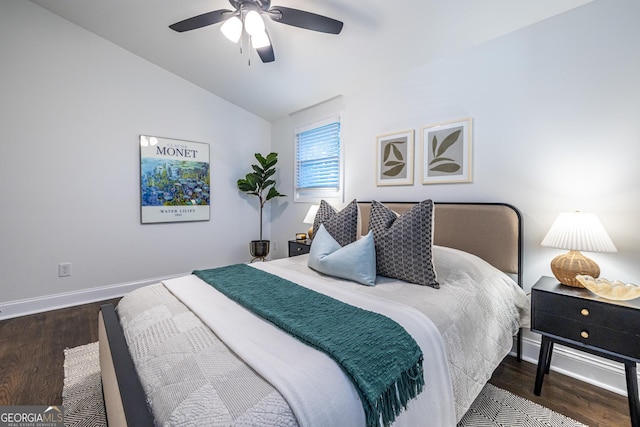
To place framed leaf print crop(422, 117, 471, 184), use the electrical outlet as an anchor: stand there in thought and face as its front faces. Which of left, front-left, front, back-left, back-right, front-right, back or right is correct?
front-left

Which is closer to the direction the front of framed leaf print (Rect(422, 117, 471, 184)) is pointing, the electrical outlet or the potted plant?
the electrical outlet

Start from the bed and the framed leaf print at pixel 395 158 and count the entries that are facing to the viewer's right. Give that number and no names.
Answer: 0

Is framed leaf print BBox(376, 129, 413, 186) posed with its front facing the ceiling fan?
yes

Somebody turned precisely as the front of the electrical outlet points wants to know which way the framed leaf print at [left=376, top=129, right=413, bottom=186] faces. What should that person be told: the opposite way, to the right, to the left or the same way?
to the right

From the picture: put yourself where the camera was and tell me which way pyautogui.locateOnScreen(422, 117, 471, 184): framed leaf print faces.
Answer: facing the viewer and to the left of the viewer

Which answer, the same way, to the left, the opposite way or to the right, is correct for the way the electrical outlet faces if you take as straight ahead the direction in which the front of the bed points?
to the left

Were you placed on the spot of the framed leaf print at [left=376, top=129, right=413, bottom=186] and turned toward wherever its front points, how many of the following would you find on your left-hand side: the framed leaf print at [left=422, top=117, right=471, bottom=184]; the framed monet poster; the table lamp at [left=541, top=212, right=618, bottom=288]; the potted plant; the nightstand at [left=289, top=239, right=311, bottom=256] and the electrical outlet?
2

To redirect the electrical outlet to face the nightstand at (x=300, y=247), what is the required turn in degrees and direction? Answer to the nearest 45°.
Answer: approximately 45° to its left

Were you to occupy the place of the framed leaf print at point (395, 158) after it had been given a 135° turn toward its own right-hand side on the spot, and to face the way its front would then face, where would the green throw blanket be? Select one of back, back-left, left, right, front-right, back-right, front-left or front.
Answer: back
